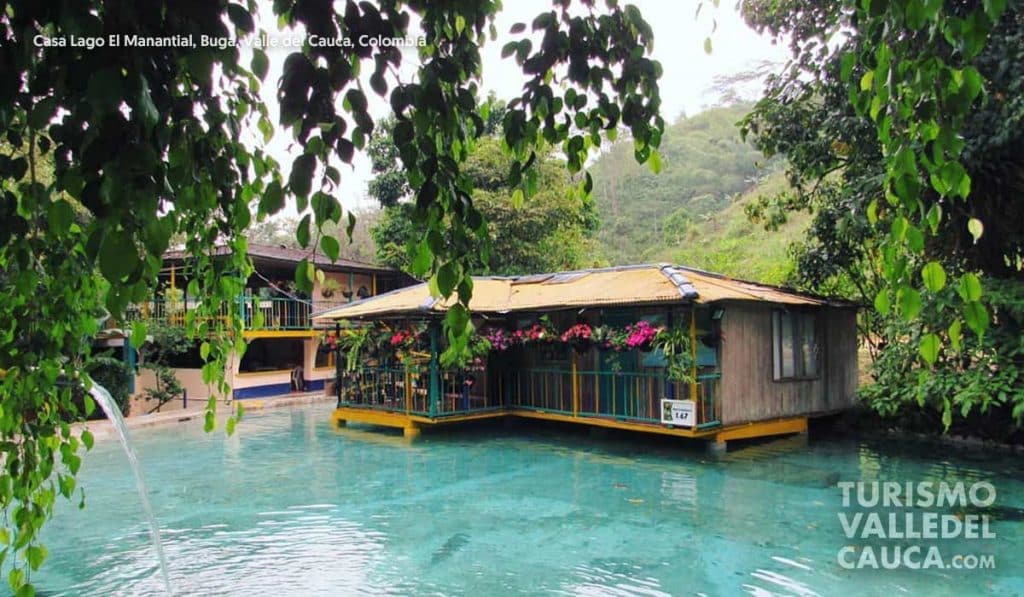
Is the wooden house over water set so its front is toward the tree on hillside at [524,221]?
no

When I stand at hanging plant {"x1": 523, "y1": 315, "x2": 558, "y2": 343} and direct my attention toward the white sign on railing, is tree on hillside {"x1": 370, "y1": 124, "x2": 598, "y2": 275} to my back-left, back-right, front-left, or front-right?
back-left

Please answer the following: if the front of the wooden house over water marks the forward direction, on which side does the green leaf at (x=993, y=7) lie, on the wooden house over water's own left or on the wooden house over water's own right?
on the wooden house over water's own left

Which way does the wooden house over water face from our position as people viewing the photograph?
facing the viewer and to the left of the viewer

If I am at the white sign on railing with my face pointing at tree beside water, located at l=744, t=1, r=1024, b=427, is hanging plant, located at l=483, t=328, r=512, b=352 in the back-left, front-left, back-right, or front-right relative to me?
back-left
